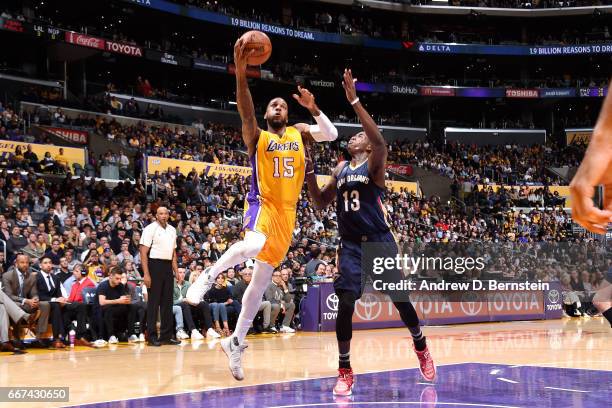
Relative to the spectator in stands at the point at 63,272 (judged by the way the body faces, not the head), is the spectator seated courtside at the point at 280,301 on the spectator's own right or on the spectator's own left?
on the spectator's own left

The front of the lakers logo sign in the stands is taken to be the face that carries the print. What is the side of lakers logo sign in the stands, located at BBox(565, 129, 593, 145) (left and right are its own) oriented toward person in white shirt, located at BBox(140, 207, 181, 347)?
front

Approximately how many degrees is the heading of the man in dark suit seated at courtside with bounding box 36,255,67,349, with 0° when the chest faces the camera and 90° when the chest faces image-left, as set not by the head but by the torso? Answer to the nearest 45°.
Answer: approximately 315°

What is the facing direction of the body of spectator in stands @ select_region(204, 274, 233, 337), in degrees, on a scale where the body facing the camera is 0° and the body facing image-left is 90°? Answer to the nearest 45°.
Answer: approximately 0°

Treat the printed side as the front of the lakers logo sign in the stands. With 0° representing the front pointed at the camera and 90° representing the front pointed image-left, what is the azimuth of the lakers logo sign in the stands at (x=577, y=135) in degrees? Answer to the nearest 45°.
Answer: approximately 0°

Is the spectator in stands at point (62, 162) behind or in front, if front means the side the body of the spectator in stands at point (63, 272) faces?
behind

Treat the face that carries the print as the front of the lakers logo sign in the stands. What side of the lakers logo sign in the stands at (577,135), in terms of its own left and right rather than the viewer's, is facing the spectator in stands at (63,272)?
front

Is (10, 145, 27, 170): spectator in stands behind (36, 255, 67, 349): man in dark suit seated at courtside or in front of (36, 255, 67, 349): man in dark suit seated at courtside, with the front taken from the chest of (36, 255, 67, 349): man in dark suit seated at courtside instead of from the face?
behind

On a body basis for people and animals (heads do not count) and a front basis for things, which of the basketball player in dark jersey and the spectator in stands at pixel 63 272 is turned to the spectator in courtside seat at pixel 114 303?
the spectator in stands at pixel 63 272

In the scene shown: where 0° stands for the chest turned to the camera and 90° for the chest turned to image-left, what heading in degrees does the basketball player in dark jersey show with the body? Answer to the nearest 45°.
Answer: approximately 45°

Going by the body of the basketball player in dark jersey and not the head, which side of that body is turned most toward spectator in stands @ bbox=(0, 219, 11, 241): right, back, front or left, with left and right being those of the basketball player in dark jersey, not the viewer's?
right

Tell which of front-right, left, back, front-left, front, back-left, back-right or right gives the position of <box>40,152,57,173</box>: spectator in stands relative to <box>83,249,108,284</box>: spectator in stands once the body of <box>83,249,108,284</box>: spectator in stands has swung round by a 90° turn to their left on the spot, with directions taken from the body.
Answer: front-left

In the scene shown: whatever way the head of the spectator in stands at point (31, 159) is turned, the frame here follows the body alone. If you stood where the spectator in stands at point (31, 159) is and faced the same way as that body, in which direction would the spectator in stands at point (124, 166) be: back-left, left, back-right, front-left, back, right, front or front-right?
left
